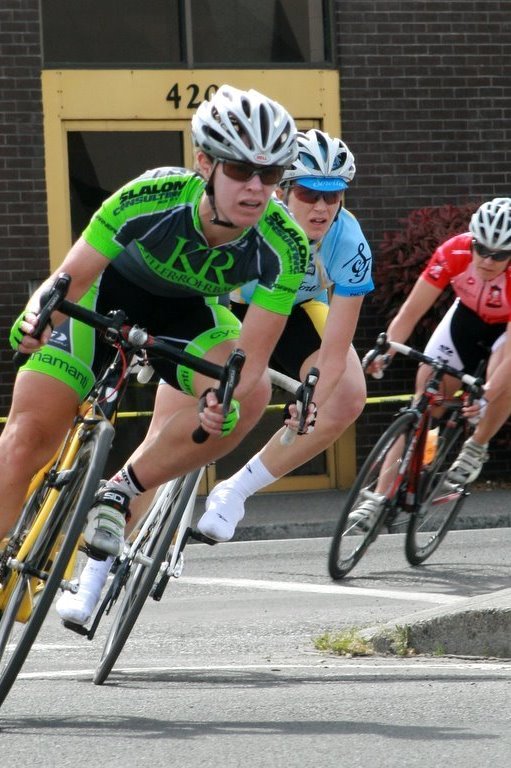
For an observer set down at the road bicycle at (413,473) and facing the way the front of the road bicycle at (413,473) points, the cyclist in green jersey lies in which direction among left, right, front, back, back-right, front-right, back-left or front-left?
front-left

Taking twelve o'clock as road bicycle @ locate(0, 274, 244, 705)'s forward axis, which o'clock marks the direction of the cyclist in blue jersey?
The cyclist in blue jersey is roughly at 7 o'clock from the road bicycle.

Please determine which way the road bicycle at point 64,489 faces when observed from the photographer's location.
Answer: facing the viewer

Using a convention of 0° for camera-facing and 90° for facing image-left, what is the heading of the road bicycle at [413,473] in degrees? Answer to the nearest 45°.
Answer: approximately 45°

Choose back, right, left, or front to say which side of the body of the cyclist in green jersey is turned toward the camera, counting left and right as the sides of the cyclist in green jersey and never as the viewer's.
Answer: front

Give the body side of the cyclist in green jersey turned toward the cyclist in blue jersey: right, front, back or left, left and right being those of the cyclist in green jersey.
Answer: back

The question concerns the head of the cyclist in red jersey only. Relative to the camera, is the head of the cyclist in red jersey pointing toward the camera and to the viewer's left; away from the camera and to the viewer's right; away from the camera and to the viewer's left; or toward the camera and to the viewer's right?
toward the camera and to the viewer's left

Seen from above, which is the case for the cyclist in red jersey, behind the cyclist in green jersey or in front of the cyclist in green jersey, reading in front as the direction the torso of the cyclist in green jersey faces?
behind

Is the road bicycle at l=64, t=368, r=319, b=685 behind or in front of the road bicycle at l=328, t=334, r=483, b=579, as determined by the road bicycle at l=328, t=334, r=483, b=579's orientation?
in front
